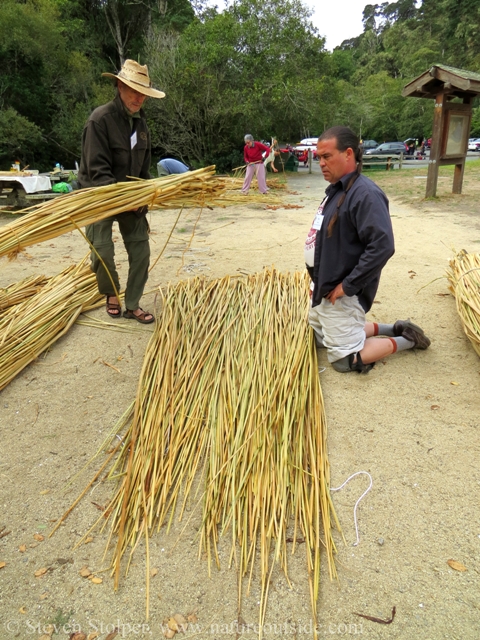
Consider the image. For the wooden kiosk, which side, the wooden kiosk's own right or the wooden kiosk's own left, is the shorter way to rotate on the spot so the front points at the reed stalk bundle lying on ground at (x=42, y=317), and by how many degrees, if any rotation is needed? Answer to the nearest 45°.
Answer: approximately 45° to the wooden kiosk's own right

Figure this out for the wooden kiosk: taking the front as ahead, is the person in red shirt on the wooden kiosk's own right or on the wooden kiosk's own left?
on the wooden kiosk's own right

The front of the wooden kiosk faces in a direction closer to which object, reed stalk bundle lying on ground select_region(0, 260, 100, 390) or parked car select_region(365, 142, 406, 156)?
the reed stalk bundle lying on ground

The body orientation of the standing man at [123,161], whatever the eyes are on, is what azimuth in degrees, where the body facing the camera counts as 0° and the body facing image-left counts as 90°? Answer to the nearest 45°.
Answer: approximately 315°

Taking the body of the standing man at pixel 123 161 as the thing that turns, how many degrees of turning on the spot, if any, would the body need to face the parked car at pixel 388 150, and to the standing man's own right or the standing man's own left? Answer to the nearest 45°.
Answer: approximately 90° to the standing man's own left

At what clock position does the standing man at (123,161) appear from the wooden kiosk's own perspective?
The standing man is roughly at 2 o'clock from the wooden kiosk.

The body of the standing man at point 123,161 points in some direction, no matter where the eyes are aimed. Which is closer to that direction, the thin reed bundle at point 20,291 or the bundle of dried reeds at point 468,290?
the bundle of dried reeds

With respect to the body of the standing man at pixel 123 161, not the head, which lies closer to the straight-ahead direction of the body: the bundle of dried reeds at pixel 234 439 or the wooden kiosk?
the bundle of dried reeds

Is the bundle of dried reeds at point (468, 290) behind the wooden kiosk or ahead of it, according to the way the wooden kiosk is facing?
ahead

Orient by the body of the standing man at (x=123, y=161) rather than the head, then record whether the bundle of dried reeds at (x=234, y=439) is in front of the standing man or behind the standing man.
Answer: in front

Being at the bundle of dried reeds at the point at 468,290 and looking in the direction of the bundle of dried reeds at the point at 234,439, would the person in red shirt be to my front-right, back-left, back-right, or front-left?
back-right
